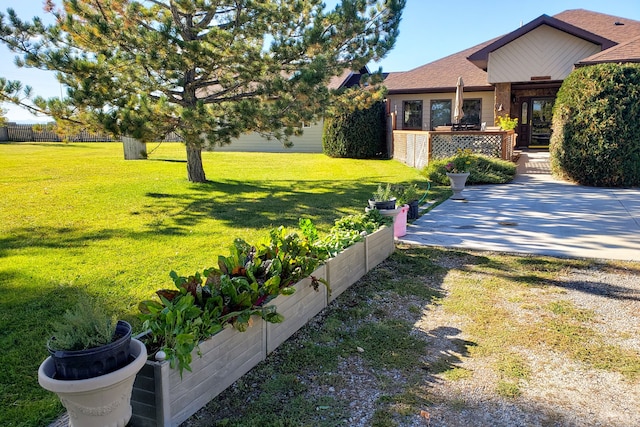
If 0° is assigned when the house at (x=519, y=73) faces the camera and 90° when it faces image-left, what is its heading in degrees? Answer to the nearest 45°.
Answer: approximately 0°

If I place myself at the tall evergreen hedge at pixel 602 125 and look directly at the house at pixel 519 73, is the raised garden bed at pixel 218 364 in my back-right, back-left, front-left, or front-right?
back-left

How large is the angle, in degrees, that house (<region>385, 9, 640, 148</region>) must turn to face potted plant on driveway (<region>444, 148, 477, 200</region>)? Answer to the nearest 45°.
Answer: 0° — it already faces it

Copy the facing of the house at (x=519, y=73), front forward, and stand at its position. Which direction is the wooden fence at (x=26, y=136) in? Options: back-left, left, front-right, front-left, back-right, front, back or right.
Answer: right

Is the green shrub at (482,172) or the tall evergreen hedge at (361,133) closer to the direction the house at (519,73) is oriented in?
the green shrub

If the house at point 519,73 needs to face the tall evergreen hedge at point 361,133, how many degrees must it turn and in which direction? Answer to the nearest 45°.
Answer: approximately 90° to its right

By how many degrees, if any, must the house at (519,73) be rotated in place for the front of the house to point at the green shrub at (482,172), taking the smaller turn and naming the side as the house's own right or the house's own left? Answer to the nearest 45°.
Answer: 0° — it already faces it

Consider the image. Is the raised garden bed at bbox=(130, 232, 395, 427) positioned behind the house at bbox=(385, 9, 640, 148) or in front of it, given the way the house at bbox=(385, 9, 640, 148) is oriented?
in front

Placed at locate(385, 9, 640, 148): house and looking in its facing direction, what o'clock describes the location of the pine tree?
The pine tree is roughly at 1 o'clock from the house.

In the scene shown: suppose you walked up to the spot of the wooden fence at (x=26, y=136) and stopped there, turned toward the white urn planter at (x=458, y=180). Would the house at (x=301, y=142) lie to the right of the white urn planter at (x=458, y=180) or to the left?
left

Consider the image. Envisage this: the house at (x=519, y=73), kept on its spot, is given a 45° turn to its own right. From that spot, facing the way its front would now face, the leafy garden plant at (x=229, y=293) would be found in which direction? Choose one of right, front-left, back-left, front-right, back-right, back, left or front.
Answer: front-left

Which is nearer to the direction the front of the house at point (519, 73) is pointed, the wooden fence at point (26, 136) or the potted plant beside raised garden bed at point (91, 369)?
the potted plant beside raised garden bed

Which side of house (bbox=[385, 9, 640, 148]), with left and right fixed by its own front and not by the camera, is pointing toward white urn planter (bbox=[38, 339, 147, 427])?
front

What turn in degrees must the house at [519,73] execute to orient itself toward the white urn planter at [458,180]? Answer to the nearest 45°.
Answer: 0° — it already faces it

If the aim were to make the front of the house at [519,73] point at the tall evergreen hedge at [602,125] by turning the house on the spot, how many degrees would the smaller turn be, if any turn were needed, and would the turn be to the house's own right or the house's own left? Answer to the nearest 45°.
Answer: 0° — it already faces it

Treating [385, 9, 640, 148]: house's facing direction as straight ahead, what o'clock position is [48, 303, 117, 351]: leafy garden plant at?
The leafy garden plant is roughly at 12 o'clock from the house.

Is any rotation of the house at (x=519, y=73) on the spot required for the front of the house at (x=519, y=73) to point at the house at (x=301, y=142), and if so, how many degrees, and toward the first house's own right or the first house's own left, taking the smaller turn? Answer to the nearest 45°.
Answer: approximately 90° to the first house's own right
